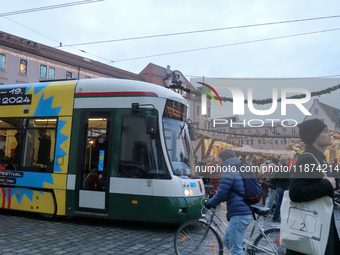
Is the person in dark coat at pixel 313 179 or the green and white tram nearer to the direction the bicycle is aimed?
the green and white tram

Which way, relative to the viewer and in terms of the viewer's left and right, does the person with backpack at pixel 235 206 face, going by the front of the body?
facing to the left of the viewer

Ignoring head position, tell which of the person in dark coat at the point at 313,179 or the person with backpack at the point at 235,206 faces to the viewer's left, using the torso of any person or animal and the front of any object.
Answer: the person with backpack

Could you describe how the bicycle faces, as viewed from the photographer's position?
facing to the left of the viewer

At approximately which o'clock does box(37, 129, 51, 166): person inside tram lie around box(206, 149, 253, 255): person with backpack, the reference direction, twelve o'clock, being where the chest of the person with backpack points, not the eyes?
The person inside tram is roughly at 1 o'clock from the person with backpack.
